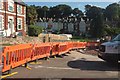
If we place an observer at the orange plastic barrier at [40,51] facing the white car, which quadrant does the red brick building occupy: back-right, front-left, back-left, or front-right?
back-left

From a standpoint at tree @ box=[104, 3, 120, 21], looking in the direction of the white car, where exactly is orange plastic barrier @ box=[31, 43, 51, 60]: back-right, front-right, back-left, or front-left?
front-right

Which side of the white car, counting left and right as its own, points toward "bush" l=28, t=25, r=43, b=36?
right

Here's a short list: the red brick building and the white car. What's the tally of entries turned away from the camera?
0

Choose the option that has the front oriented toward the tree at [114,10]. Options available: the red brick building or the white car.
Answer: the red brick building

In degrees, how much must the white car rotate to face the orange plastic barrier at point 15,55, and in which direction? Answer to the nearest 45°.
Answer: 0° — it already faces it

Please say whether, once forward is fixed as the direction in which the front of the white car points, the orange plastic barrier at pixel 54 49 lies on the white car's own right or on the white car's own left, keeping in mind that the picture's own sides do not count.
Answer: on the white car's own right

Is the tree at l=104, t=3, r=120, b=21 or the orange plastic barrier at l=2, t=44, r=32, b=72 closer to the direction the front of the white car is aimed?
the orange plastic barrier

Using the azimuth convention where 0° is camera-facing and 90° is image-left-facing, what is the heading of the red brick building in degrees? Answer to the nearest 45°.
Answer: approximately 315°

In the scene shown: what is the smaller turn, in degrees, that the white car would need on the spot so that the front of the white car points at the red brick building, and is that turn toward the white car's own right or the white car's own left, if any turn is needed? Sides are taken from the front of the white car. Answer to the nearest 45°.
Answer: approximately 90° to the white car's own right

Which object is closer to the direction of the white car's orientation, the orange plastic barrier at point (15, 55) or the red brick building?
the orange plastic barrier

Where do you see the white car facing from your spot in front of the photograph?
facing the viewer and to the left of the viewer

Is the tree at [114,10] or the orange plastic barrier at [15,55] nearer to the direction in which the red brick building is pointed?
the orange plastic barrier
